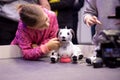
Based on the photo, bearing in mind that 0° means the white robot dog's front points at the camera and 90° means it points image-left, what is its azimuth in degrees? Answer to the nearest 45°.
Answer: approximately 0°

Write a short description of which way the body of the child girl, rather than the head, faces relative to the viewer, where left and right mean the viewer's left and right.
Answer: facing the viewer and to the right of the viewer

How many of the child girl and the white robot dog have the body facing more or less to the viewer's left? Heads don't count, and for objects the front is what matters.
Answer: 0
